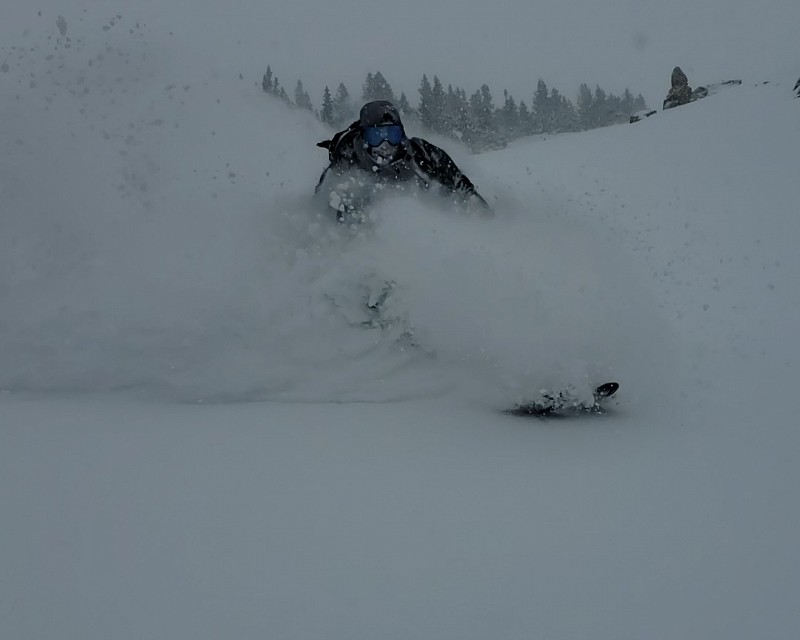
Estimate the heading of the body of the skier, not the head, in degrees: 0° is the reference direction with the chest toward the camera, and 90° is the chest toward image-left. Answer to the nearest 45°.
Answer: approximately 0°
